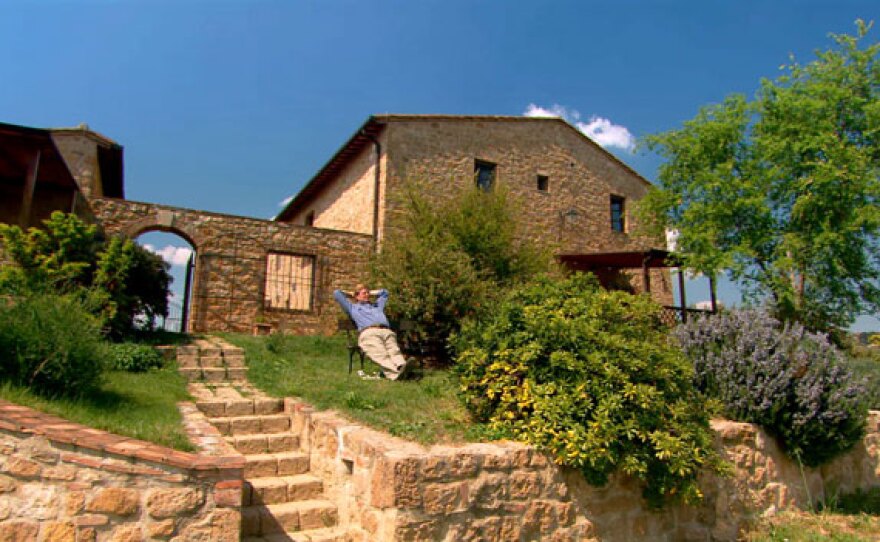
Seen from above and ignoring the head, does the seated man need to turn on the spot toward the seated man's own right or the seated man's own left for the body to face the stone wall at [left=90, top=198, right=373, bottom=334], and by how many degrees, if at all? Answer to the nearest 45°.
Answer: approximately 180°

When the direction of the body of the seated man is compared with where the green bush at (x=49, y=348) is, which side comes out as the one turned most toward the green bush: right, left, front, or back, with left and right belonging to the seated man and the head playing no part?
right

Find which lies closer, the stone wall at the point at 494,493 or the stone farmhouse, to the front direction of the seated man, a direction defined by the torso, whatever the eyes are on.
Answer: the stone wall

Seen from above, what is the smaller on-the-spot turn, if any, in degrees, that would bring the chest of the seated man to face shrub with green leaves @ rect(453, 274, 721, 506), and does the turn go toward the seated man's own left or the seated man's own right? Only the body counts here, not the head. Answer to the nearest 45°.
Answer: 0° — they already face it

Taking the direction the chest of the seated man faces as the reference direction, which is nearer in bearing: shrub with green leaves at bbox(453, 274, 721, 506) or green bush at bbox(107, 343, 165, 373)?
the shrub with green leaves

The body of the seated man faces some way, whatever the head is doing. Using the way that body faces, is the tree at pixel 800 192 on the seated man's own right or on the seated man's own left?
on the seated man's own left

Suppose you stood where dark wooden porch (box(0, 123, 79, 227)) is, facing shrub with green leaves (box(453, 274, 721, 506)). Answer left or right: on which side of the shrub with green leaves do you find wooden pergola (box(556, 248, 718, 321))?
left

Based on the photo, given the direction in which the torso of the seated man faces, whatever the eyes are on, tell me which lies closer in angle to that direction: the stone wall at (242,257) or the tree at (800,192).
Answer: the tree

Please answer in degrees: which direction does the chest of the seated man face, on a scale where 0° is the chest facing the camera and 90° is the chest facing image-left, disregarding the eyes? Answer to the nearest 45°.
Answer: approximately 315°

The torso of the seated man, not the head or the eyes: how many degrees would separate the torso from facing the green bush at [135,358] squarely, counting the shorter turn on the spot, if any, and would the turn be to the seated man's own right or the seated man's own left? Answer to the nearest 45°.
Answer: approximately 135° to the seated man's own right

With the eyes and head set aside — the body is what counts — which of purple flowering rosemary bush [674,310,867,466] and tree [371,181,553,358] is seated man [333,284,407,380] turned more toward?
the purple flowering rosemary bush

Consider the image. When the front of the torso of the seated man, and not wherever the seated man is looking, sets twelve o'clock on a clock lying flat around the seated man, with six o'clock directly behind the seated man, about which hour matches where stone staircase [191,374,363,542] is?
The stone staircase is roughly at 2 o'clock from the seated man.
